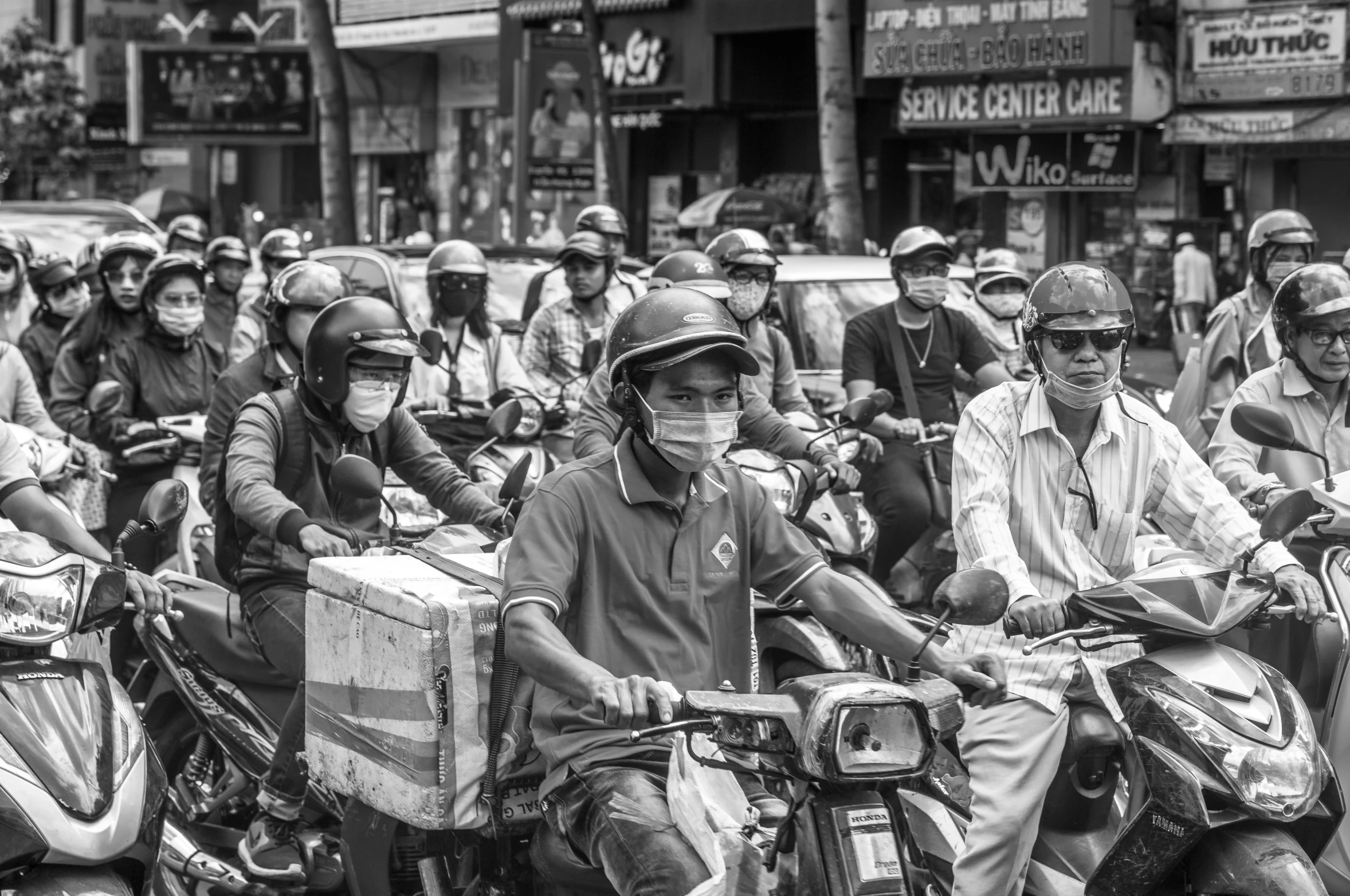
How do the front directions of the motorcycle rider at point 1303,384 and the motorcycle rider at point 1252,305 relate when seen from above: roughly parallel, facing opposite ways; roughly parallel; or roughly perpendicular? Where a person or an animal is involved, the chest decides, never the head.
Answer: roughly parallel

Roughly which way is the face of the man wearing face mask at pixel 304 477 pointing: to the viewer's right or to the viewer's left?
to the viewer's right

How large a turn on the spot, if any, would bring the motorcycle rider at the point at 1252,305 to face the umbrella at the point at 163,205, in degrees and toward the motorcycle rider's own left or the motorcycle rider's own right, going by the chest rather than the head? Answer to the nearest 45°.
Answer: approximately 180°

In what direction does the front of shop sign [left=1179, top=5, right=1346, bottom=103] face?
toward the camera

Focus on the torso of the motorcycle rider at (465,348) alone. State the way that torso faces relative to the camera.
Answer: toward the camera

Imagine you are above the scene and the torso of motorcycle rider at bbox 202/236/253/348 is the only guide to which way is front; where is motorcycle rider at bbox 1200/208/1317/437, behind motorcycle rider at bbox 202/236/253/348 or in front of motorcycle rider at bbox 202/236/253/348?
in front

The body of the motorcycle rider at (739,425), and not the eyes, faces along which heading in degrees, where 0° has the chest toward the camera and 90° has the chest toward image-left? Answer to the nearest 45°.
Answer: approximately 315°

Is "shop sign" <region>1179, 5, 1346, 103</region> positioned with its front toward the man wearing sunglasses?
yes

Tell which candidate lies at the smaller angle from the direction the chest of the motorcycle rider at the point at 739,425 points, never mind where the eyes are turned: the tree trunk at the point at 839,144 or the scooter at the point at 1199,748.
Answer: the scooter

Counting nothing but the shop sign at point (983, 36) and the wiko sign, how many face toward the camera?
2

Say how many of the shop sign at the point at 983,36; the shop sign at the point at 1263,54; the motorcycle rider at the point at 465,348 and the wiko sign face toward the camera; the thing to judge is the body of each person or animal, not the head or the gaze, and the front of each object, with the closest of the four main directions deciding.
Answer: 4
